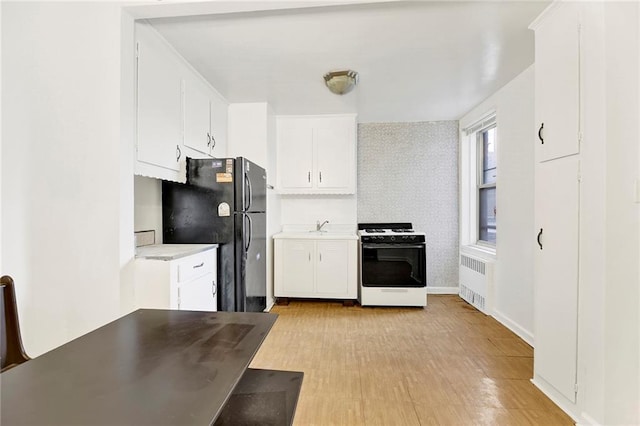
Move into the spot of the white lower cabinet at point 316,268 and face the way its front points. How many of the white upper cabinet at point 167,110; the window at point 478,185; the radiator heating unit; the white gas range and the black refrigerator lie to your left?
3

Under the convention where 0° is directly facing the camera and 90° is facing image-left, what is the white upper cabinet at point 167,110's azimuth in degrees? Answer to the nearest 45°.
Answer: approximately 315°

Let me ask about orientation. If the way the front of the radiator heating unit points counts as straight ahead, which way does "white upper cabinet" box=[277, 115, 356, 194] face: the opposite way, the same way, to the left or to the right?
to the left

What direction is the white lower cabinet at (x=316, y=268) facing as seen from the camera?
toward the camera

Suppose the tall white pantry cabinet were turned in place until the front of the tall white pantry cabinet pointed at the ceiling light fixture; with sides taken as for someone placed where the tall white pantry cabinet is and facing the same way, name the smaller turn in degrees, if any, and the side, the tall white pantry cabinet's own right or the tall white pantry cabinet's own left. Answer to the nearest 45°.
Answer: approximately 45° to the tall white pantry cabinet's own right

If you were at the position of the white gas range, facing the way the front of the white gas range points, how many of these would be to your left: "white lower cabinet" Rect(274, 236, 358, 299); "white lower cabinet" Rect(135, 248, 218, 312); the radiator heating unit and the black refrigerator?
1

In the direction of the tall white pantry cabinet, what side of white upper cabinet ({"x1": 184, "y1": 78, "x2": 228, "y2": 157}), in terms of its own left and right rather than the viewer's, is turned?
front

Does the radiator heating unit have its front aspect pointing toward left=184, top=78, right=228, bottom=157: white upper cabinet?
yes

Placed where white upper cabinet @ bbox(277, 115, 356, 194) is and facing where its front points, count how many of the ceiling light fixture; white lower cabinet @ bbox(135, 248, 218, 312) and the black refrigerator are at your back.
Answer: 0

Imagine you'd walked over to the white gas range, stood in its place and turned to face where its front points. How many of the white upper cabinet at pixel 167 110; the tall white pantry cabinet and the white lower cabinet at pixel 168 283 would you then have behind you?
0

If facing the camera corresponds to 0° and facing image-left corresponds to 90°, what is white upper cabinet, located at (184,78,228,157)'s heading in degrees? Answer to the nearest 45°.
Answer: approximately 315°

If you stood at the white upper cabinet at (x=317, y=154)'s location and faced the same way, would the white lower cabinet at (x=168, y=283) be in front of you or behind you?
in front

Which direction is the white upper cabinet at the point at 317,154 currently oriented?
toward the camera

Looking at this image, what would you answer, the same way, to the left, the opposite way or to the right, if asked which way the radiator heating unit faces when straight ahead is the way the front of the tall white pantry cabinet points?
the same way

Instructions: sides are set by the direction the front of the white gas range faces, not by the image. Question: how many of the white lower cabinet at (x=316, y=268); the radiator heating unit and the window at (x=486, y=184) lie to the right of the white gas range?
1

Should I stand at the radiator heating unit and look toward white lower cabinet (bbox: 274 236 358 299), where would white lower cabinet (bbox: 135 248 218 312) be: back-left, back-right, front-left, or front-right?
front-left

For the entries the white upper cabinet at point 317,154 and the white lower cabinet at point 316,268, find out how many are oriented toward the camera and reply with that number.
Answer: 2

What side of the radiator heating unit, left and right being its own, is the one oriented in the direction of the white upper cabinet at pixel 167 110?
front

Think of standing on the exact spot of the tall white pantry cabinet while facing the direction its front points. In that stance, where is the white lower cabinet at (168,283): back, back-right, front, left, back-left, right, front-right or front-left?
front

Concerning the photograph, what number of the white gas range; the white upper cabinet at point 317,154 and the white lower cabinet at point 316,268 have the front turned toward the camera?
3

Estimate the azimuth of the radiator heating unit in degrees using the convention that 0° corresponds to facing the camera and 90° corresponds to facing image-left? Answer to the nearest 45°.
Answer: approximately 45°
